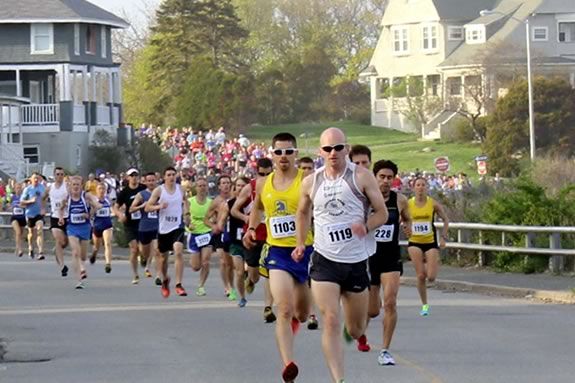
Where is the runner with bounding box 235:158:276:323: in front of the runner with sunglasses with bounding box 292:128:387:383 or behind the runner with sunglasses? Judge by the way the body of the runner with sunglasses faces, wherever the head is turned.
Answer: behind

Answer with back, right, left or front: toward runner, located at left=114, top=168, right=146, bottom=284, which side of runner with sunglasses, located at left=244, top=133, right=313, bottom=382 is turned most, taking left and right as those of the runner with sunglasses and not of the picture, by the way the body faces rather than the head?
back

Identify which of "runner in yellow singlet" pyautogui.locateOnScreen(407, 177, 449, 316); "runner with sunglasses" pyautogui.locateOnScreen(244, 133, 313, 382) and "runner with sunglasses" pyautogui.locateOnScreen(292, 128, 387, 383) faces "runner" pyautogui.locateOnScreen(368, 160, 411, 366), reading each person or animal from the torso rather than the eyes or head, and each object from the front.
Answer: the runner in yellow singlet

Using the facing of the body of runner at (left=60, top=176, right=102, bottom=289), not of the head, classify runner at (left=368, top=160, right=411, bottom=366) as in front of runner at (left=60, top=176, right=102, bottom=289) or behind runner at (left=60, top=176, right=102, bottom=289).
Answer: in front

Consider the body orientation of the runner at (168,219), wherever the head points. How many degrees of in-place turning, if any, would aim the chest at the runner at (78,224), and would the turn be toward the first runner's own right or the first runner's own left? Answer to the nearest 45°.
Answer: approximately 135° to the first runner's own right

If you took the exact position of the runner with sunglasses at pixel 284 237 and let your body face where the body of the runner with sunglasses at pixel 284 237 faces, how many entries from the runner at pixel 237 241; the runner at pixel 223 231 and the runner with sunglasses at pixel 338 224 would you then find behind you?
2

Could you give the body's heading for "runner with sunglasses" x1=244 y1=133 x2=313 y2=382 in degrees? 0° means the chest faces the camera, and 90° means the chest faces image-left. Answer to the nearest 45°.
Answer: approximately 0°
